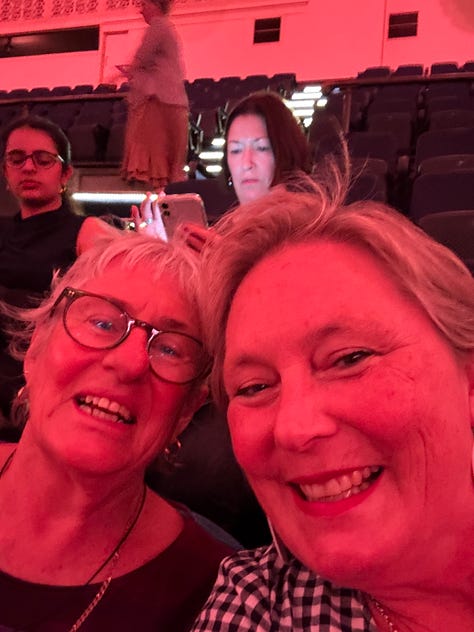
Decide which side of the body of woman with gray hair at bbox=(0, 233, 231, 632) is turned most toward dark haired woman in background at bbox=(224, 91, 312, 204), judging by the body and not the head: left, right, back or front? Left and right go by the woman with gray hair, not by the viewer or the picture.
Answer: back

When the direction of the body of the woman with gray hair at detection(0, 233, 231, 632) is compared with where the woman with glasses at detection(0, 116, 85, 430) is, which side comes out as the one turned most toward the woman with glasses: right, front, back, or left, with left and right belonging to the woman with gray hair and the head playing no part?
back

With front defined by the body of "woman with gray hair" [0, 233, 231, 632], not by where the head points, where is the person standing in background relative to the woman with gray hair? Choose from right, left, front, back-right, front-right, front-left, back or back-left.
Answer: back

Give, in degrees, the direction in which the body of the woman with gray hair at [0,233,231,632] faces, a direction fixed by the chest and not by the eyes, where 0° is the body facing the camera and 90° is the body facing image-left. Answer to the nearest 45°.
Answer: approximately 0°
